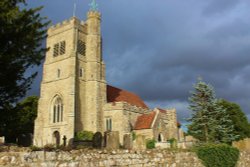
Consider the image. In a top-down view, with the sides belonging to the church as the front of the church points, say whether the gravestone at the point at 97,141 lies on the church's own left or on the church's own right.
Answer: on the church's own left

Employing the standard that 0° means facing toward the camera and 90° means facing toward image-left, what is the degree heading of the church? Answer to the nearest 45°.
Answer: approximately 45°

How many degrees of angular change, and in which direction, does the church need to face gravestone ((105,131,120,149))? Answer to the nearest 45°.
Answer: approximately 45° to its left

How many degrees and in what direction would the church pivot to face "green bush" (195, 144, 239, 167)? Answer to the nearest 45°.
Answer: approximately 45° to its left
